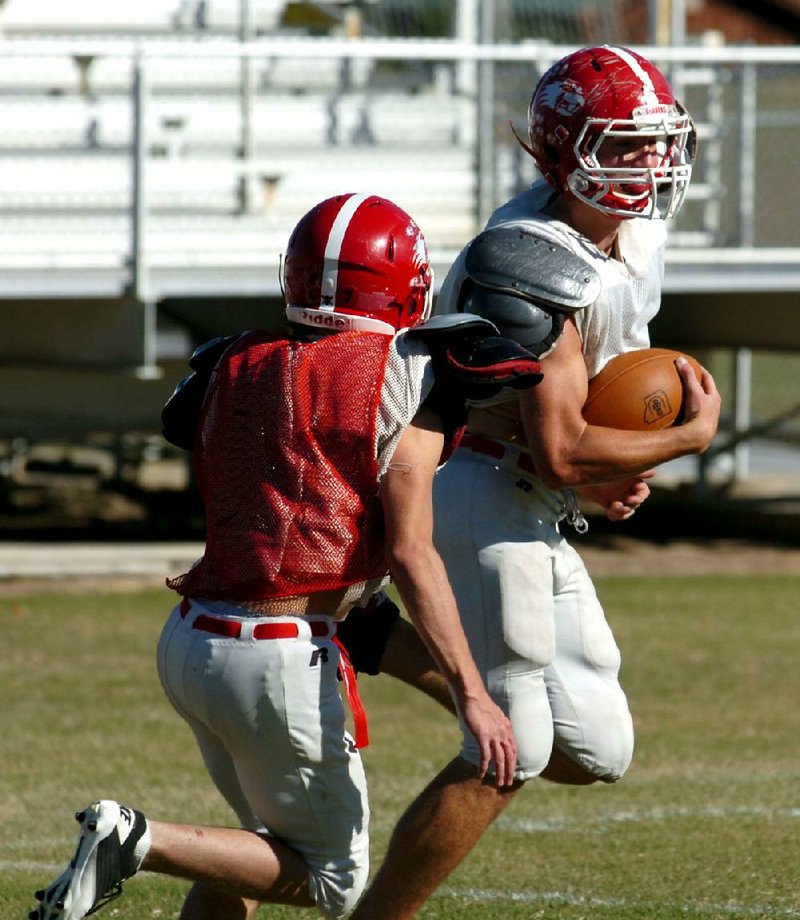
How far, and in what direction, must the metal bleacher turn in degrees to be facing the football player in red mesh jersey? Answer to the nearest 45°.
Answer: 0° — it already faces them

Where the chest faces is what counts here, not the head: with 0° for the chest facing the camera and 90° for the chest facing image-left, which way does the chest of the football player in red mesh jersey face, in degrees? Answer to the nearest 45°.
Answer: approximately 225°

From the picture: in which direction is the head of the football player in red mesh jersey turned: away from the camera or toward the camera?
away from the camera

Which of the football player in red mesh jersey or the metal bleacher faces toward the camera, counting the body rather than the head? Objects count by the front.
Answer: the metal bleacher

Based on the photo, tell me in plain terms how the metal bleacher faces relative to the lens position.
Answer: facing the viewer

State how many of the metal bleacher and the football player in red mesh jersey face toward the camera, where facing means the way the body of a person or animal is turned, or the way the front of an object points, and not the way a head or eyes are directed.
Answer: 1

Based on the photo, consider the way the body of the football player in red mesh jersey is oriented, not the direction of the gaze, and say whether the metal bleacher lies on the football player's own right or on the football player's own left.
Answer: on the football player's own left
